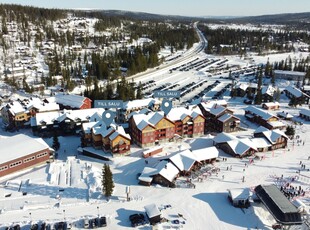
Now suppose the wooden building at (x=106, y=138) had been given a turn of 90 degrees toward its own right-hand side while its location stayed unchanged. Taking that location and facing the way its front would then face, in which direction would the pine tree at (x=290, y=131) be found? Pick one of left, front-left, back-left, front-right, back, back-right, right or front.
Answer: back-left

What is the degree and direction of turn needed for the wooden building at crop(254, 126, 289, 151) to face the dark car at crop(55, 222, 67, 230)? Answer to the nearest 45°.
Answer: approximately 90° to its right

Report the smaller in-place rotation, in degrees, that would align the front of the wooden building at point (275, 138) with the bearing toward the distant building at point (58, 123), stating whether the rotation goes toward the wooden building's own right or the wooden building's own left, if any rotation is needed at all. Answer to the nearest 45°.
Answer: approximately 135° to the wooden building's own right

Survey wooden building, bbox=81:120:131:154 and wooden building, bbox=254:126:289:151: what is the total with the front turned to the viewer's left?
0

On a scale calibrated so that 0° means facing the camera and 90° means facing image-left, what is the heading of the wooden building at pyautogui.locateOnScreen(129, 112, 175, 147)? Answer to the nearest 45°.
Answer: approximately 315°

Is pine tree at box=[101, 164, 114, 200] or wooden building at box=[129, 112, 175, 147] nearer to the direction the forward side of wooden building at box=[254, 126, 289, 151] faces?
the pine tree

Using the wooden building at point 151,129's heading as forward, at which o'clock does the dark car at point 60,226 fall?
The dark car is roughly at 2 o'clock from the wooden building.

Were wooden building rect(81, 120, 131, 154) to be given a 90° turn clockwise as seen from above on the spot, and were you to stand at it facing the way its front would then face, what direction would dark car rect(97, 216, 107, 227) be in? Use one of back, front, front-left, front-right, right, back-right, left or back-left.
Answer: front-left

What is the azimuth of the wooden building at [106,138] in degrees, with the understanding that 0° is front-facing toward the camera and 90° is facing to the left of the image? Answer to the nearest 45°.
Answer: approximately 315°

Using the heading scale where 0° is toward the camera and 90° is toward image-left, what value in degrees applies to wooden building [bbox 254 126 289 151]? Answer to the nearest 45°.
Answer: approximately 315°

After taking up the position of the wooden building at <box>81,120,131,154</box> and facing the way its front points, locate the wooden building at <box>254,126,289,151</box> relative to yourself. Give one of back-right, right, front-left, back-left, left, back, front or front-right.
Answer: front-left

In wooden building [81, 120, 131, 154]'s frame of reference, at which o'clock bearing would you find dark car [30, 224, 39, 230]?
The dark car is roughly at 2 o'clock from the wooden building.

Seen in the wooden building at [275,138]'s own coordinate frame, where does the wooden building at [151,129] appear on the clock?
the wooden building at [151,129] is roughly at 4 o'clock from the wooden building at [275,138].
